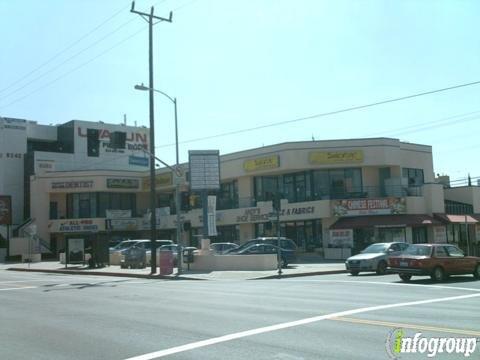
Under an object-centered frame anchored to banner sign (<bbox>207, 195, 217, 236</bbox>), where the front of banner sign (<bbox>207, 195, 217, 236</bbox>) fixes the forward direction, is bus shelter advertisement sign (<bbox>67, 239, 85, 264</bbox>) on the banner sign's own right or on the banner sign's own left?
on the banner sign's own right

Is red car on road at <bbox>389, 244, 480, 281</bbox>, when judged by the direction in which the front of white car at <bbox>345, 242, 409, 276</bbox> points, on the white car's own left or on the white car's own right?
on the white car's own left

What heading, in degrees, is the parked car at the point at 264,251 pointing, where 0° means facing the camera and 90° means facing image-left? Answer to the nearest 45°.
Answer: approximately 90°

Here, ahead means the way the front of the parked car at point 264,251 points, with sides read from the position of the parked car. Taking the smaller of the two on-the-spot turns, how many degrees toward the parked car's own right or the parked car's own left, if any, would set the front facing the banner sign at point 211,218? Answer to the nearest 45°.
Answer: approximately 45° to the parked car's own right

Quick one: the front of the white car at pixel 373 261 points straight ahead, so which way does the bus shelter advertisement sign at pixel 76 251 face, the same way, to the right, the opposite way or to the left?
to the left

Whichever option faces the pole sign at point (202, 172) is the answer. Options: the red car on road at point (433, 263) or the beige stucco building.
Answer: the beige stucco building

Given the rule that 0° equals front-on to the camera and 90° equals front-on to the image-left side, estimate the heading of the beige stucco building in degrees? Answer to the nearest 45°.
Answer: approximately 45°
